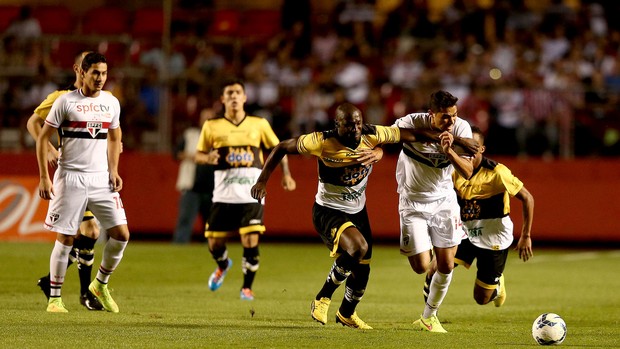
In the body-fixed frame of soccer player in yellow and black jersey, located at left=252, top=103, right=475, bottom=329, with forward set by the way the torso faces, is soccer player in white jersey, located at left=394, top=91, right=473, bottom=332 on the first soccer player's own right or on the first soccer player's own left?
on the first soccer player's own left

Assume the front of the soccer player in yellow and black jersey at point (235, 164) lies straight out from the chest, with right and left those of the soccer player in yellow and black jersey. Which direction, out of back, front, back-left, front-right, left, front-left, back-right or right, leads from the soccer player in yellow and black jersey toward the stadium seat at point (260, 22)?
back

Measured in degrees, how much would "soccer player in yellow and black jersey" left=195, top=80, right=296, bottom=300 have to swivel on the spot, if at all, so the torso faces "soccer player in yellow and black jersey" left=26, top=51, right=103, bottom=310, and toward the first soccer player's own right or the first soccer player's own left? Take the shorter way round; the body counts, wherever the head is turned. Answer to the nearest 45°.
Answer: approximately 45° to the first soccer player's own right

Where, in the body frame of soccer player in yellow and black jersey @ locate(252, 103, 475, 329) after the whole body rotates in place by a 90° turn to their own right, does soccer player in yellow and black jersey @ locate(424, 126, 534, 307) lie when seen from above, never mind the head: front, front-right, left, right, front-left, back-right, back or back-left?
back

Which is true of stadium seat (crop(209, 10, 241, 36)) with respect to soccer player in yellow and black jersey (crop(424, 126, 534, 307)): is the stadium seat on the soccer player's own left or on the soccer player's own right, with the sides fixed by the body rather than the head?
on the soccer player's own right

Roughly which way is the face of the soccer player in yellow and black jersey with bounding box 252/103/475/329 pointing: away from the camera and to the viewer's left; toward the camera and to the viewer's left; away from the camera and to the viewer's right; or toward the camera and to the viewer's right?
toward the camera and to the viewer's right

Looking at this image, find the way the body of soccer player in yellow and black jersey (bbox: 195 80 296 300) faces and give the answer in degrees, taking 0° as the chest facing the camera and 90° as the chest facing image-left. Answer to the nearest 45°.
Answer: approximately 0°

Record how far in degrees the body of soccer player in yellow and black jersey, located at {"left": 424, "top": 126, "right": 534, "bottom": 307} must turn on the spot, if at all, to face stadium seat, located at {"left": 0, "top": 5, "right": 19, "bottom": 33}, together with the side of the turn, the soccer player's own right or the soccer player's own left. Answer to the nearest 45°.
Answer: approximately 90° to the soccer player's own right

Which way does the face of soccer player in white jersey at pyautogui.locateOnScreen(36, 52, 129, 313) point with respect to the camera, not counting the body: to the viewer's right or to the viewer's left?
to the viewer's right
